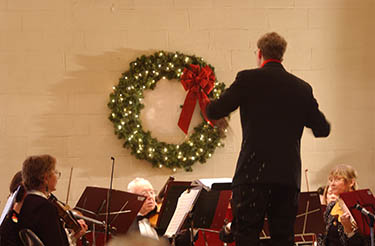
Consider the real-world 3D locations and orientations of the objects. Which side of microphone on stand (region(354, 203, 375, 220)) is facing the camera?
left

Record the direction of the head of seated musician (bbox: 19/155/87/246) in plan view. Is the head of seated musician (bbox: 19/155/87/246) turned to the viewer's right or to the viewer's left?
to the viewer's right

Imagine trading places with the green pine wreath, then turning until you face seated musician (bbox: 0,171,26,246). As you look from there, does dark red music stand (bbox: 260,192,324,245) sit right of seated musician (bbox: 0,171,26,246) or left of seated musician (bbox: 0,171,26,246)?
left

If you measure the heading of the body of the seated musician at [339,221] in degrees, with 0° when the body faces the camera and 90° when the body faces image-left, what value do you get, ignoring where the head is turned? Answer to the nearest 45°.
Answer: approximately 45°

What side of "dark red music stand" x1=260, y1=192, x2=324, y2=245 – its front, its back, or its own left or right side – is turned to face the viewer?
back

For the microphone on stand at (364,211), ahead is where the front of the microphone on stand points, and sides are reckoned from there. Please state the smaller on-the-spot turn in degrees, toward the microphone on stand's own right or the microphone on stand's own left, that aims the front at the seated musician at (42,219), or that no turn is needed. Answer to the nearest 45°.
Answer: approximately 45° to the microphone on stand's own left

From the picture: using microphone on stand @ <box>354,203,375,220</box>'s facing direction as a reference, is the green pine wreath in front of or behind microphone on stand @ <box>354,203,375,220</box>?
in front

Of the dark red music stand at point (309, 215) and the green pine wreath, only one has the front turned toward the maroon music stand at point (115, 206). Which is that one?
the green pine wreath

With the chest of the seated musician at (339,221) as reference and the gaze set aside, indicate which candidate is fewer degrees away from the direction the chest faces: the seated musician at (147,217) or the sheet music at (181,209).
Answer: the sheet music

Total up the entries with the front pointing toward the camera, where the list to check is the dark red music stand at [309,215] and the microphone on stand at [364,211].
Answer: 0
